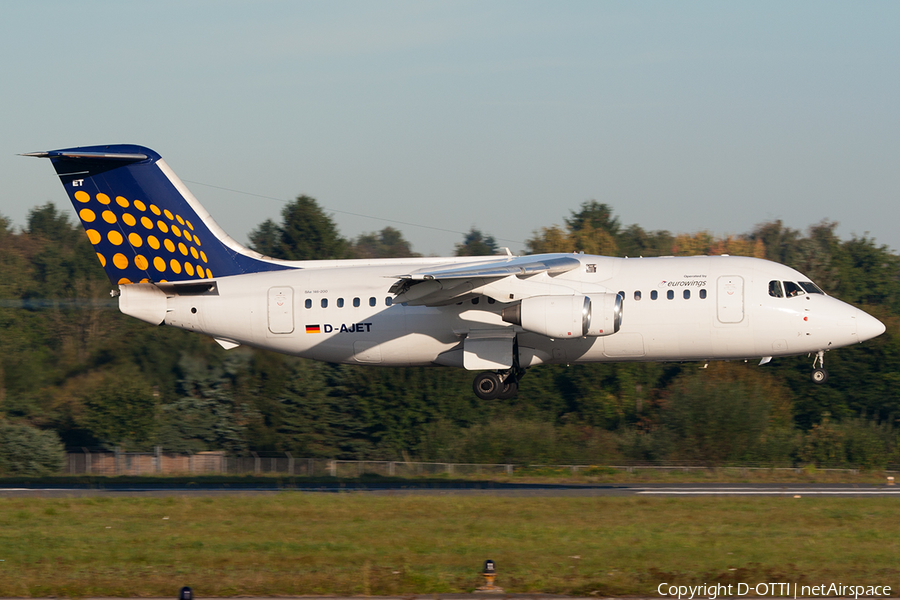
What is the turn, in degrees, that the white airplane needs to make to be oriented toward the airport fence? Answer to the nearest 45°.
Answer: approximately 135° to its left

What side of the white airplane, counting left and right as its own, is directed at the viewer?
right
